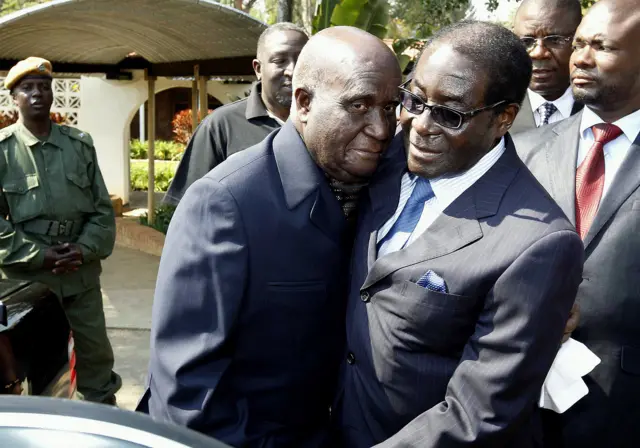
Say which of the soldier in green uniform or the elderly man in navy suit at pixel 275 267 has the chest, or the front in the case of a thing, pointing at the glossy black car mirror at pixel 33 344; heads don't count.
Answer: the soldier in green uniform

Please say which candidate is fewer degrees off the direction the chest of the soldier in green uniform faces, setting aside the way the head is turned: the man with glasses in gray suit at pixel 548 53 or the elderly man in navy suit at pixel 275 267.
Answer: the elderly man in navy suit

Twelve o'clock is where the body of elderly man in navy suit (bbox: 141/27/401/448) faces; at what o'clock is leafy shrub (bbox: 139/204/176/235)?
The leafy shrub is roughly at 7 o'clock from the elderly man in navy suit.

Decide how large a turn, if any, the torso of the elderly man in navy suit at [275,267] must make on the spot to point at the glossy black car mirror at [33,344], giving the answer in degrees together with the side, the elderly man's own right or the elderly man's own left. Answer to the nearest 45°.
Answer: approximately 180°

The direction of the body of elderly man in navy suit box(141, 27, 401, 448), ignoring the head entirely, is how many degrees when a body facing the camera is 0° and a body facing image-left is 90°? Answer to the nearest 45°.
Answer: approximately 315°

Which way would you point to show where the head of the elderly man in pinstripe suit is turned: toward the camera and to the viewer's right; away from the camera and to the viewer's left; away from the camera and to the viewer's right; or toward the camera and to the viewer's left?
toward the camera and to the viewer's left

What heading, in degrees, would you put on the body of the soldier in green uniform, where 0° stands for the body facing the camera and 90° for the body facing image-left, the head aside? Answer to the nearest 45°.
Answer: approximately 0°

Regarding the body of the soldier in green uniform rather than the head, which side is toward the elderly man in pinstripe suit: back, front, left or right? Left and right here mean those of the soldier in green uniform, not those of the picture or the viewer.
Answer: front

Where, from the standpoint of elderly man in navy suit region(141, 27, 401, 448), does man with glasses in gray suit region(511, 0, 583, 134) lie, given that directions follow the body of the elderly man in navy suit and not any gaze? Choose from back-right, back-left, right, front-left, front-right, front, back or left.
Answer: left

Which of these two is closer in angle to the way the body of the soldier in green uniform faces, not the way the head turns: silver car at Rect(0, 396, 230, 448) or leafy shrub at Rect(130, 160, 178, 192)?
the silver car

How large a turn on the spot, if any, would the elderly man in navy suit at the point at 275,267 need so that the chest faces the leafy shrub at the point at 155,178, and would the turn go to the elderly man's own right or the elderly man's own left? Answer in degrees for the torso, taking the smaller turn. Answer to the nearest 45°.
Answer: approximately 135° to the elderly man's own left

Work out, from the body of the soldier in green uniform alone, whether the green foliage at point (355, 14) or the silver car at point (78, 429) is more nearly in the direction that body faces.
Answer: the silver car
